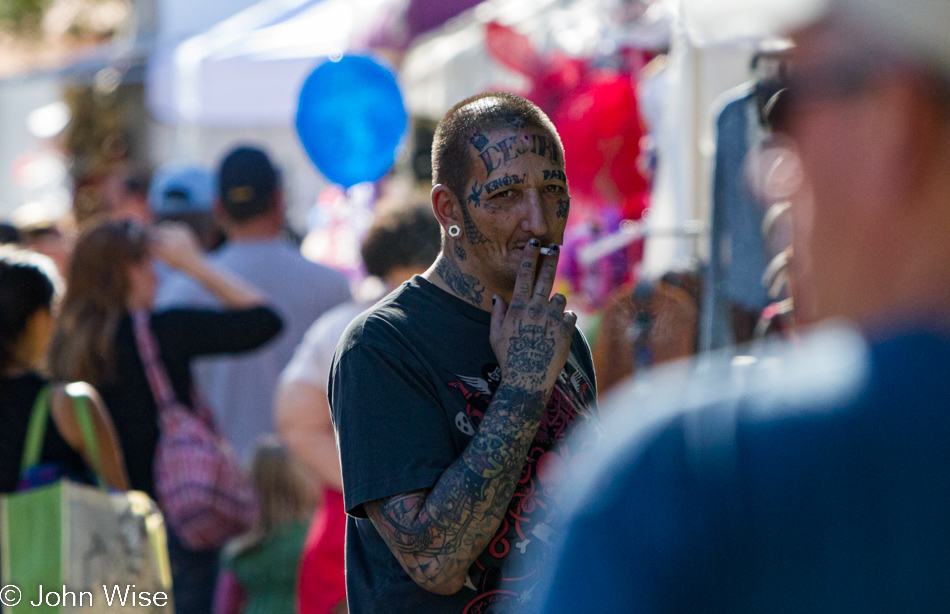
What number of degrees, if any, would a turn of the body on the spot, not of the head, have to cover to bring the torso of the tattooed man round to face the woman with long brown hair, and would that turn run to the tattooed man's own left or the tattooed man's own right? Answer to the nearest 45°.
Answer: approximately 180°

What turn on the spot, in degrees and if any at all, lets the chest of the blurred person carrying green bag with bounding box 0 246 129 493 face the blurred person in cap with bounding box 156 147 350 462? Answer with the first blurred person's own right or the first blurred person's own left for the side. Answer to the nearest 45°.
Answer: approximately 45° to the first blurred person's own right

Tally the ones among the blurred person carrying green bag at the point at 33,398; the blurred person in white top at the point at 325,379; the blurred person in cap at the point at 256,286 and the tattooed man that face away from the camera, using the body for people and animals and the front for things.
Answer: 3

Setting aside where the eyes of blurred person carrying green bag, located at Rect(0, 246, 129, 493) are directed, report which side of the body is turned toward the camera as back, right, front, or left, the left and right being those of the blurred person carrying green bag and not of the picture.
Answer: back

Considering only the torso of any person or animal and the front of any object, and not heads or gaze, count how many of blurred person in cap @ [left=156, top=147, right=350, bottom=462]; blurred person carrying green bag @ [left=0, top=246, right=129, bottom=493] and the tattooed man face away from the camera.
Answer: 2

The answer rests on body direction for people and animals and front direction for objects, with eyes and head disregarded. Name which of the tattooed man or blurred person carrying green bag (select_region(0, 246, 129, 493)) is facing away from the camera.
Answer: the blurred person carrying green bag

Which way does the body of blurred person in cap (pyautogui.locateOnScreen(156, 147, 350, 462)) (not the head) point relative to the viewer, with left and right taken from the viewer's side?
facing away from the viewer

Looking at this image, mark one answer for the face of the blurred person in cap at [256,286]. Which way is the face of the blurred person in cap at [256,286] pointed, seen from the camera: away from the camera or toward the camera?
away from the camera

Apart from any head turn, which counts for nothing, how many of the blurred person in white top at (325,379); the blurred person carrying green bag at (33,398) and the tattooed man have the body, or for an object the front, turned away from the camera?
2

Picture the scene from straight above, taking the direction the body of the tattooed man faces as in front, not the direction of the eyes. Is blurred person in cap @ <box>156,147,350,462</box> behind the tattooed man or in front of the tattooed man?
behind

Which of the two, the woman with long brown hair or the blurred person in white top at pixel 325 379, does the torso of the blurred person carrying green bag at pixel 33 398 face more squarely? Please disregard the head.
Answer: the woman with long brown hair

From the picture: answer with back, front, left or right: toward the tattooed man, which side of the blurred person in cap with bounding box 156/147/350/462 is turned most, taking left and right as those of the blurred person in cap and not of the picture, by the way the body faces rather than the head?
back

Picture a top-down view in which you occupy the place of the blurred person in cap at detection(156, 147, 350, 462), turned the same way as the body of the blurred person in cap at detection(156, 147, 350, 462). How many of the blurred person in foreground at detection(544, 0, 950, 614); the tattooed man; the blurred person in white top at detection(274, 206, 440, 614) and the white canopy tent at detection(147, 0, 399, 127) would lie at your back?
3

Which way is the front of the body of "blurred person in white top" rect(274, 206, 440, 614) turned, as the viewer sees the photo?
away from the camera

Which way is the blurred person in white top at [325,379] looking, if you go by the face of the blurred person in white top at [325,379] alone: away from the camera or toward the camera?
away from the camera

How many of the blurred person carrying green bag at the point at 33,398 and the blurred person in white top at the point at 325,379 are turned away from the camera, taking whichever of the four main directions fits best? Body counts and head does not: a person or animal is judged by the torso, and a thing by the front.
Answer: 2
